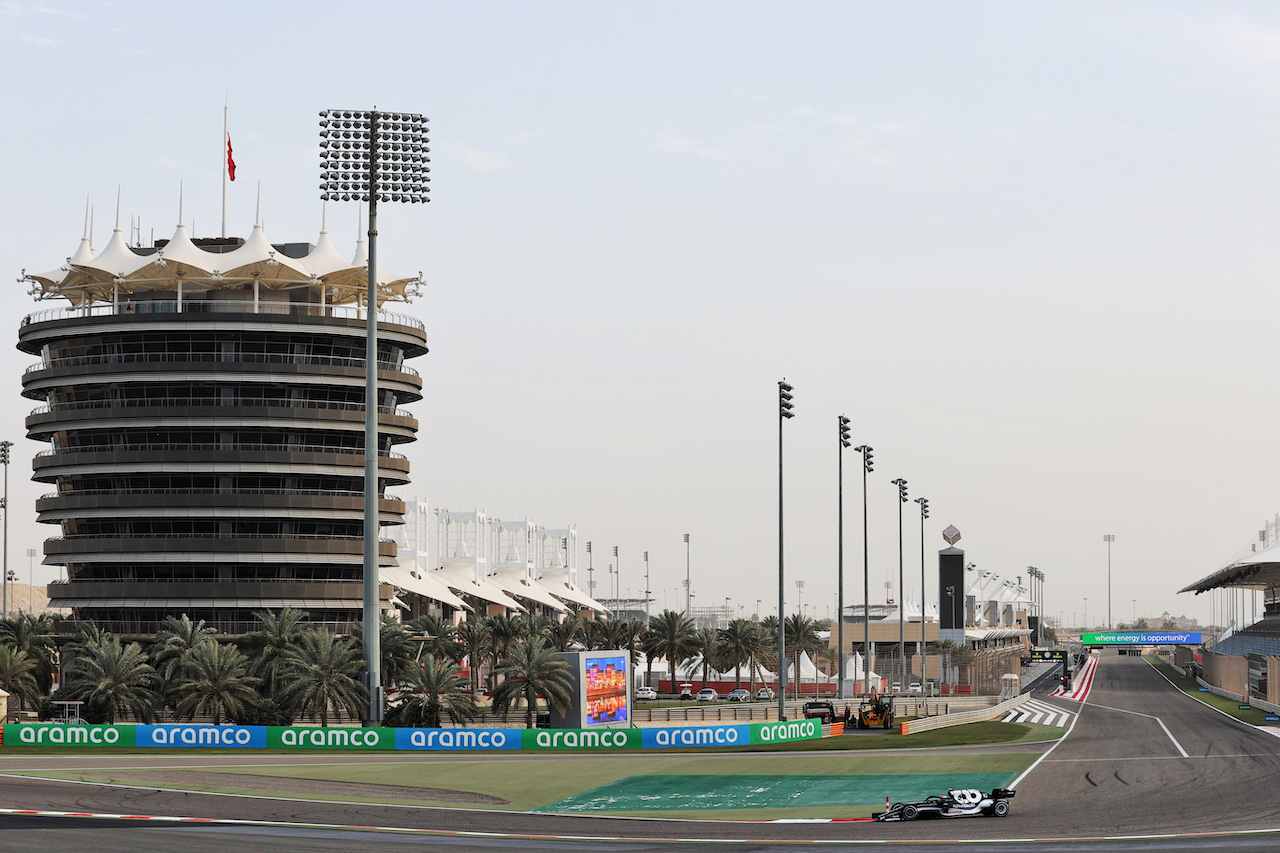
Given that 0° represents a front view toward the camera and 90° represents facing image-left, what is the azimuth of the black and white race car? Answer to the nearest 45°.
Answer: approximately 90°
